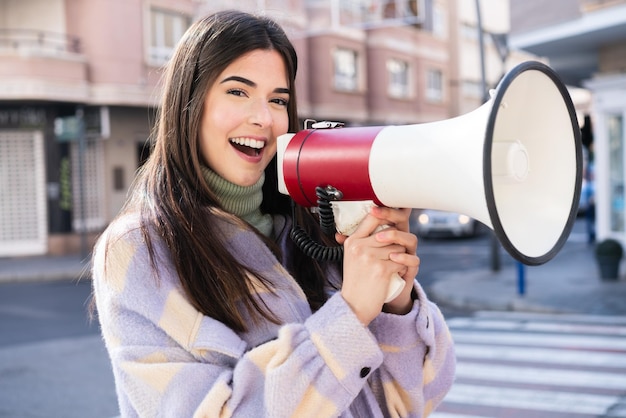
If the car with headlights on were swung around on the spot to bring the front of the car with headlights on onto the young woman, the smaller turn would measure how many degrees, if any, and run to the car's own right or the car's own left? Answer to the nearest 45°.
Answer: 0° — it already faces them

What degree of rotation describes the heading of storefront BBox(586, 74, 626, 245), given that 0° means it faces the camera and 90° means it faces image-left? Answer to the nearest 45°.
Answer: approximately 45°

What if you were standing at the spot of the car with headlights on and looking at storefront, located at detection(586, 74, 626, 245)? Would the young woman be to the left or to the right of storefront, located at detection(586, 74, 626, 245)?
right

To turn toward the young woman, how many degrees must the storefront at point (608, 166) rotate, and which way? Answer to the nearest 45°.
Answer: approximately 45° to its left

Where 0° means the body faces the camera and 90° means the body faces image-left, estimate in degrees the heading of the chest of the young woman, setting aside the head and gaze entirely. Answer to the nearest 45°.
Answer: approximately 315°

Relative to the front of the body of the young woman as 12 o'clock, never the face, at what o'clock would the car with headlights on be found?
The car with headlights on is roughly at 8 o'clock from the young woman.
